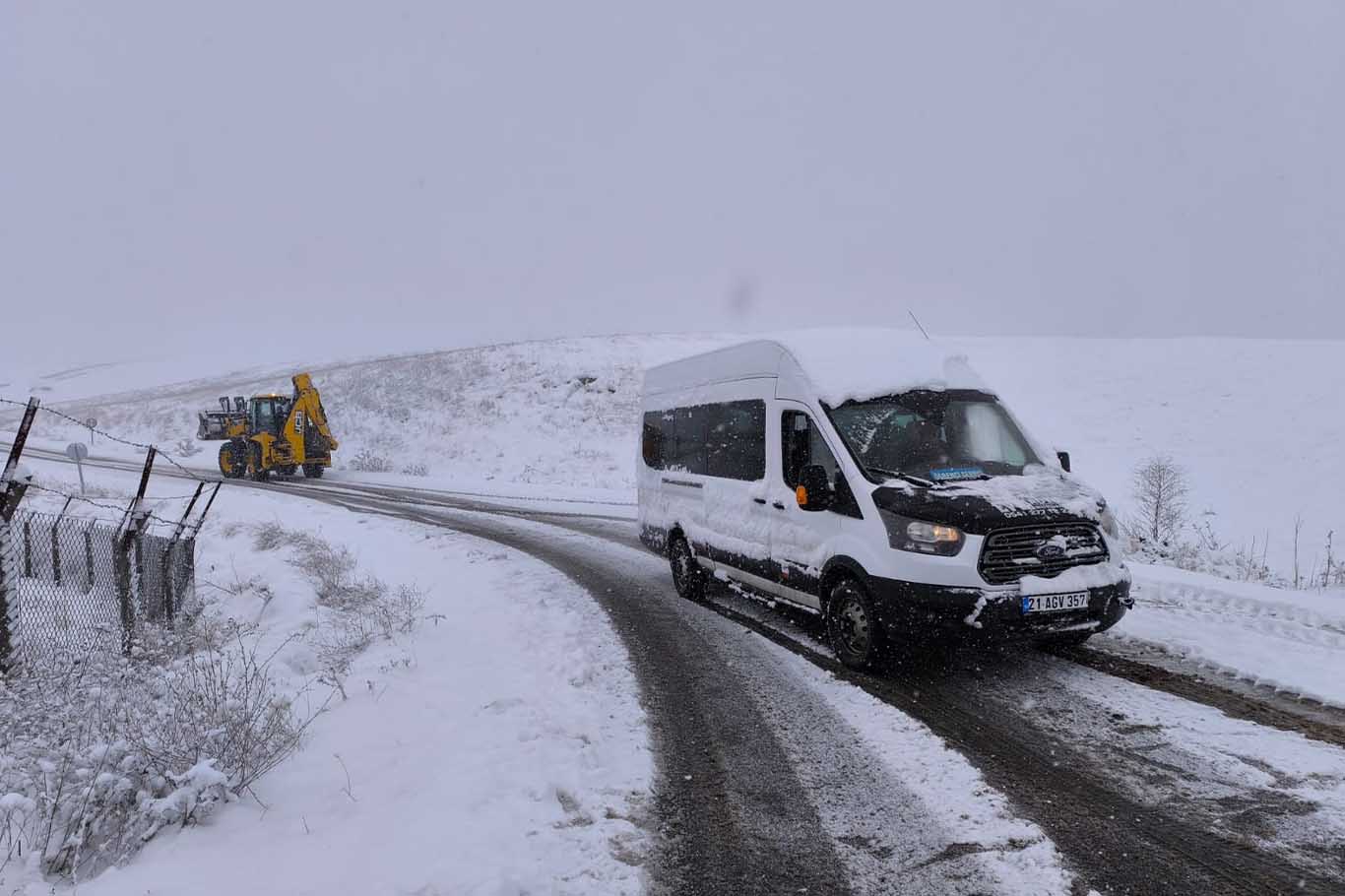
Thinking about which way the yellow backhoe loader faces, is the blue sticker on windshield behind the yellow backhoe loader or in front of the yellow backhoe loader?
behind

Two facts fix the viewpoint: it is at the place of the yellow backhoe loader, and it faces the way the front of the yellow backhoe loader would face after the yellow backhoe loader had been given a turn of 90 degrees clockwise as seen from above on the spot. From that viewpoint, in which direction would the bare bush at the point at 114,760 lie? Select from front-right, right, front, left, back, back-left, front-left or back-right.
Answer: back-right

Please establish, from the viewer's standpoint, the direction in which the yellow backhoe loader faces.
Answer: facing away from the viewer and to the left of the viewer

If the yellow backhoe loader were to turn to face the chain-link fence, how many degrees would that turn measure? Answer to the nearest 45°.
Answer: approximately 135° to its left

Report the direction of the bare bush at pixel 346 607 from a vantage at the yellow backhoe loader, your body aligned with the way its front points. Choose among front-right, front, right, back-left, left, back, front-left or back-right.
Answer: back-left
